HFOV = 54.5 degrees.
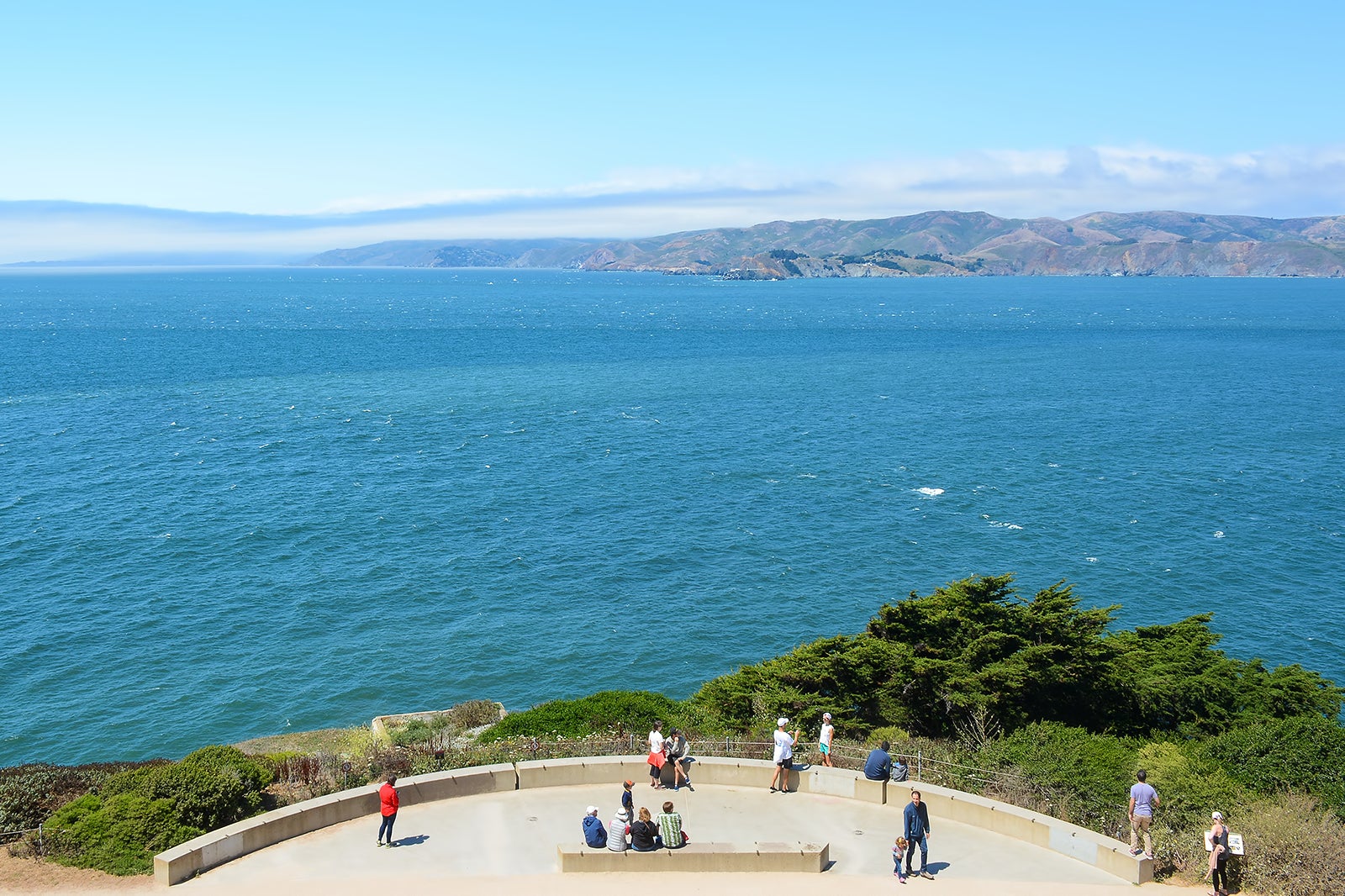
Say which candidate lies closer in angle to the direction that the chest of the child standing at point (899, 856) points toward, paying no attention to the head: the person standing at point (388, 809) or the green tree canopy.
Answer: the person standing

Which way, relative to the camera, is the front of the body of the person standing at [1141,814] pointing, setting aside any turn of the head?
away from the camera

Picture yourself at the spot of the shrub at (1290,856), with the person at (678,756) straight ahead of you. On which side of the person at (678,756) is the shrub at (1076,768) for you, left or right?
right

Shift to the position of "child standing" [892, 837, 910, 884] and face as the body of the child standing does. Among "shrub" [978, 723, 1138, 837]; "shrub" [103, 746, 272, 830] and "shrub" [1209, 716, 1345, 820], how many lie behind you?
2

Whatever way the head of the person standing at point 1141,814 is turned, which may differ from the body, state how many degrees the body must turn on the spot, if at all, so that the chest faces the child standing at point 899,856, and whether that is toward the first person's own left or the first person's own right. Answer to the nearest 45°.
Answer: approximately 135° to the first person's own left

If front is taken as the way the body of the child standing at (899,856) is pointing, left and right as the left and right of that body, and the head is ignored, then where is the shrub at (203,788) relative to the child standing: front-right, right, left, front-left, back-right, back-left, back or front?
front-right
